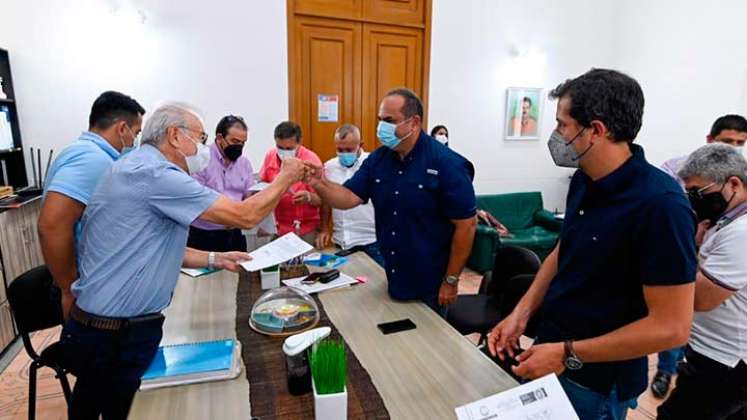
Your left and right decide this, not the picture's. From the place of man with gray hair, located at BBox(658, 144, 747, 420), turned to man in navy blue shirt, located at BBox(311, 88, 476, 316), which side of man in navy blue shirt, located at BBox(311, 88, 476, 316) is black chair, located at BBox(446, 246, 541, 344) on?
right

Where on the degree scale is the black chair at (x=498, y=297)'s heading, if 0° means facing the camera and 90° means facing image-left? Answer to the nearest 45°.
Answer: approximately 45°

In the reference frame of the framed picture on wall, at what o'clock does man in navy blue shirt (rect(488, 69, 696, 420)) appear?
The man in navy blue shirt is roughly at 12 o'clock from the framed picture on wall.

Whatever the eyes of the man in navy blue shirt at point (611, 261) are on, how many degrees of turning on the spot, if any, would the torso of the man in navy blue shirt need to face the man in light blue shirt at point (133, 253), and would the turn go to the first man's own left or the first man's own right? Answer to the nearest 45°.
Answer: approximately 45° to the first man's own right

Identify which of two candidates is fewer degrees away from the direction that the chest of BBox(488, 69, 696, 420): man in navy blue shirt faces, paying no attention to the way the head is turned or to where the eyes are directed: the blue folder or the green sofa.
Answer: the blue folder

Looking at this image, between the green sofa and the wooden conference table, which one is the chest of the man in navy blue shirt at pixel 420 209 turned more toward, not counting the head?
the wooden conference table

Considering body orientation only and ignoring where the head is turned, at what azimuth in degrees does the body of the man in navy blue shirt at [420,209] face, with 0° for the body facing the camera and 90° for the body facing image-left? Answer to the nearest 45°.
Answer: approximately 45°

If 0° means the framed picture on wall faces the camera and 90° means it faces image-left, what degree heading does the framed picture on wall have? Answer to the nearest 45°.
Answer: approximately 0°
